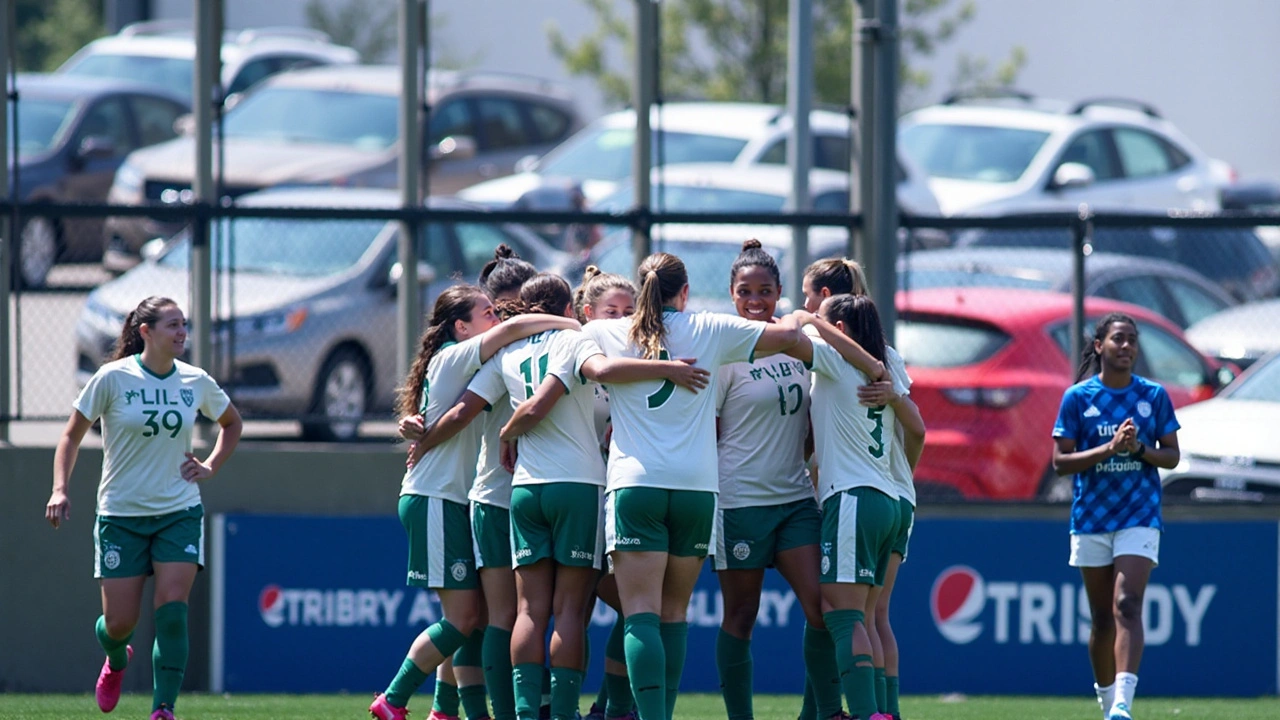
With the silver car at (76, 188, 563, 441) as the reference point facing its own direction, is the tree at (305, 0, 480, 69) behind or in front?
behind

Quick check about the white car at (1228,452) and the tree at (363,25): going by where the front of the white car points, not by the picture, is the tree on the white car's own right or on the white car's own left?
on the white car's own right

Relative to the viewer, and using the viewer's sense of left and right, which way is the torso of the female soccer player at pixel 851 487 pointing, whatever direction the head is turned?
facing away from the viewer and to the left of the viewer

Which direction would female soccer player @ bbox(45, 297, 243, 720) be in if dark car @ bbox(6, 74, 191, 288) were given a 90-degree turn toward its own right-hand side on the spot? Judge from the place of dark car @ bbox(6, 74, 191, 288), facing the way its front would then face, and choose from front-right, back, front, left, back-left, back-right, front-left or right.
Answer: back-left

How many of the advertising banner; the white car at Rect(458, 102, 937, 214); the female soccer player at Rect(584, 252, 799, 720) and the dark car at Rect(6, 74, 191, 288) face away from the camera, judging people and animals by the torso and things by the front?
1

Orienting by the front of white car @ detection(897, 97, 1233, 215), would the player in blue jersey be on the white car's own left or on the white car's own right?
on the white car's own left

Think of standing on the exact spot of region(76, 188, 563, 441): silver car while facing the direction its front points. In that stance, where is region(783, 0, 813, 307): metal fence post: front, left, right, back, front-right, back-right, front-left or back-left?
back-left

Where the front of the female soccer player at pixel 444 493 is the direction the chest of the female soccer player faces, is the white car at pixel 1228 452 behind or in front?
in front

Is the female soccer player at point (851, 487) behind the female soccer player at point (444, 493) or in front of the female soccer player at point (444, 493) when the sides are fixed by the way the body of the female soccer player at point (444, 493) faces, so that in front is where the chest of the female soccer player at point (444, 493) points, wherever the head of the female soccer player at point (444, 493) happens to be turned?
in front
